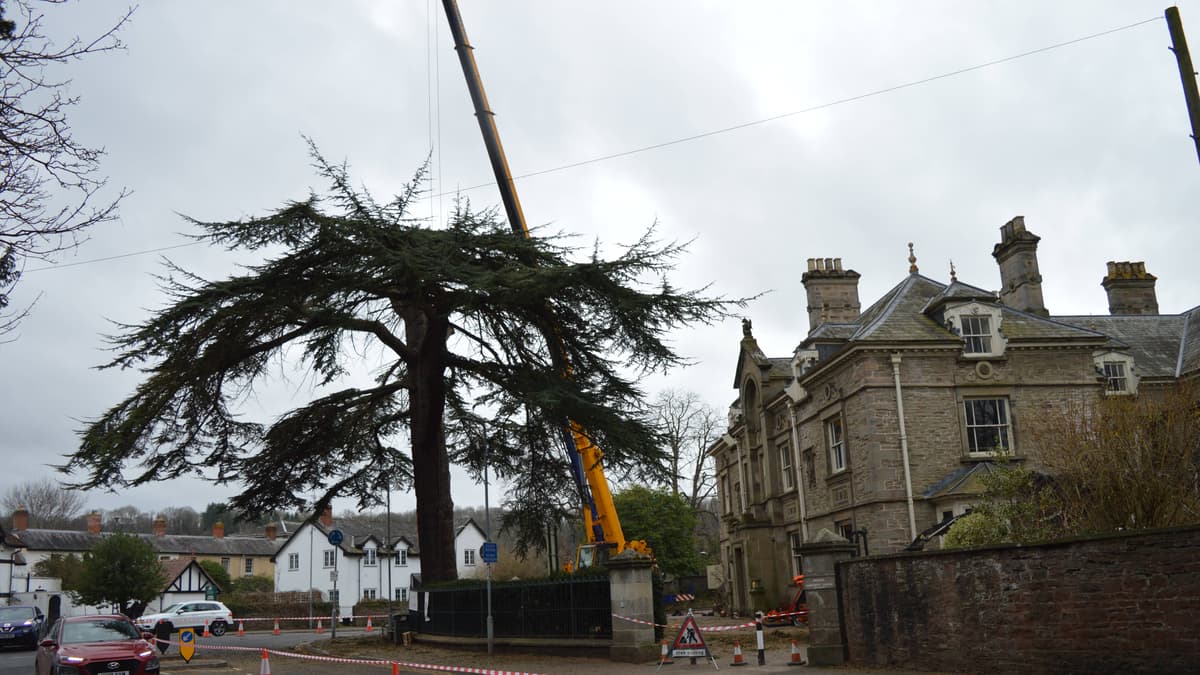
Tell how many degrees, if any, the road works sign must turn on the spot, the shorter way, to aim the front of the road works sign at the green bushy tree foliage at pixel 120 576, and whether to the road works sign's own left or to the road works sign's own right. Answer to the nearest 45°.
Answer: approximately 135° to the road works sign's own right

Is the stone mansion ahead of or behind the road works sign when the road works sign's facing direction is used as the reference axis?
behind

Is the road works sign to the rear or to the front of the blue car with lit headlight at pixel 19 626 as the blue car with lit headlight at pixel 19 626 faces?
to the front

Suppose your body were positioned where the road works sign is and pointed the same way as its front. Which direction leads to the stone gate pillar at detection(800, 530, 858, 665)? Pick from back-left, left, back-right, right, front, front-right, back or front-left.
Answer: left

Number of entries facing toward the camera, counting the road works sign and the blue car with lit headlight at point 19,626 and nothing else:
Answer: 2

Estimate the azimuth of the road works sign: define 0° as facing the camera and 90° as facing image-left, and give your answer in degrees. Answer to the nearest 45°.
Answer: approximately 0°

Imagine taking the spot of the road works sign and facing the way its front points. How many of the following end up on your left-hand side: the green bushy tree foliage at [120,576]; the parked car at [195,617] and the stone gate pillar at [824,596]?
1

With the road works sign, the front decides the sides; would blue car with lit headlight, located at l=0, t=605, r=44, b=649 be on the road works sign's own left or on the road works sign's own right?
on the road works sign's own right

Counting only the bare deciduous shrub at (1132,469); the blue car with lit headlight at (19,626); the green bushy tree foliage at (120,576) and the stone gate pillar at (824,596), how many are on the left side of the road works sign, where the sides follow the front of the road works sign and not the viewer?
2

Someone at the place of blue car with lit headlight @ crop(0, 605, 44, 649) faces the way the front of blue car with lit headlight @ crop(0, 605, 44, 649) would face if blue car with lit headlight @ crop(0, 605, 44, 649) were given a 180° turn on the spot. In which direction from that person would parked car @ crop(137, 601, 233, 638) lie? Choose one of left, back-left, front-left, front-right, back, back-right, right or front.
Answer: front-right

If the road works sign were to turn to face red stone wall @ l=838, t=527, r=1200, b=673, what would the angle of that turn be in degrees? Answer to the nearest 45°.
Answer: approximately 45° to its left

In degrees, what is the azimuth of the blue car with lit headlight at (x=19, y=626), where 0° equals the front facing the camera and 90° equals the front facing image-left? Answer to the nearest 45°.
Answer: approximately 0°
